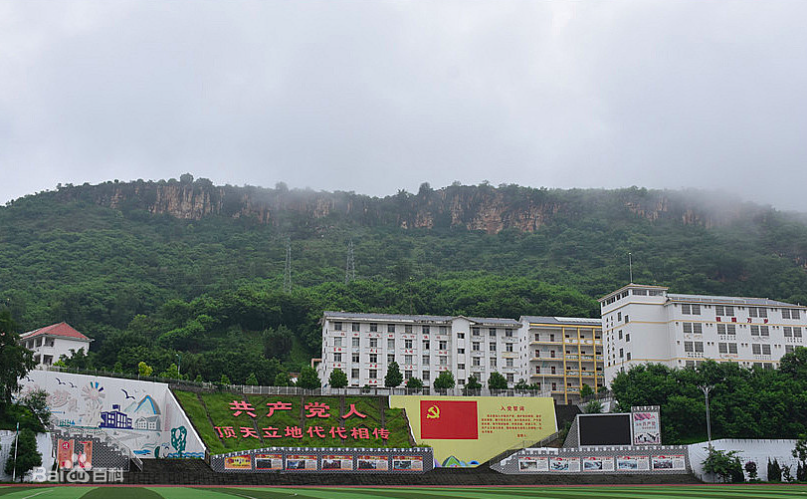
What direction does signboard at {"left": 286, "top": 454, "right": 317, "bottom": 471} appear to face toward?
toward the camera

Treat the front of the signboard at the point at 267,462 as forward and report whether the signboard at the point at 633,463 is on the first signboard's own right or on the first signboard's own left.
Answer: on the first signboard's own left

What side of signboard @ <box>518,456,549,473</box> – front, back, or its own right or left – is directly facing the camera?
front

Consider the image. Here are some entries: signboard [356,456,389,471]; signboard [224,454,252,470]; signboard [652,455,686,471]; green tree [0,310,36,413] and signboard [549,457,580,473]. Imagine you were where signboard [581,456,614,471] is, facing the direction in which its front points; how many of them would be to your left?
1

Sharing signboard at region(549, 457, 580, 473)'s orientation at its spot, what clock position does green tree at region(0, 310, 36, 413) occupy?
The green tree is roughly at 2 o'clock from the signboard.

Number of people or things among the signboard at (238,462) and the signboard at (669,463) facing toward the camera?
2

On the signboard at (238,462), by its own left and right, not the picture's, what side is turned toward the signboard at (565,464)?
left

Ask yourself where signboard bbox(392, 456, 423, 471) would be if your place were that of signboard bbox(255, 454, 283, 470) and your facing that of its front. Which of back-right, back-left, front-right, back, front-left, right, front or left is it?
left

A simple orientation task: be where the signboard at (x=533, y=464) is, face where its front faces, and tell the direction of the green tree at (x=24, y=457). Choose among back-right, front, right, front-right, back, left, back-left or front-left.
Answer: front-right

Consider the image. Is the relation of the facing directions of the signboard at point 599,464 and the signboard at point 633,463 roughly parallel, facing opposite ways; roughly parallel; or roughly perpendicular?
roughly parallel

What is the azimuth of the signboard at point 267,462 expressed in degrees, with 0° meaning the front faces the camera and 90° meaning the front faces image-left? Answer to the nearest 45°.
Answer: approximately 0°

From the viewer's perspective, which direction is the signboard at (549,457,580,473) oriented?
toward the camera

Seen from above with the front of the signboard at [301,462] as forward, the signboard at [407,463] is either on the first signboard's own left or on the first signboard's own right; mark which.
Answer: on the first signboard's own left

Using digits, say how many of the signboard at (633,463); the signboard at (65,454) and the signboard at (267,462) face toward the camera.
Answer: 3

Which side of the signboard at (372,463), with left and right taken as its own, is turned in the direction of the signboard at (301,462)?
right

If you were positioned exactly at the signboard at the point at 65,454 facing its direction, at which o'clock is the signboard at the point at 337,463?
the signboard at the point at 337,463 is roughly at 9 o'clock from the signboard at the point at 65,454.

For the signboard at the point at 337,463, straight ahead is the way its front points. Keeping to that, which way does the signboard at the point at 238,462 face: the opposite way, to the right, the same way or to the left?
the same way
